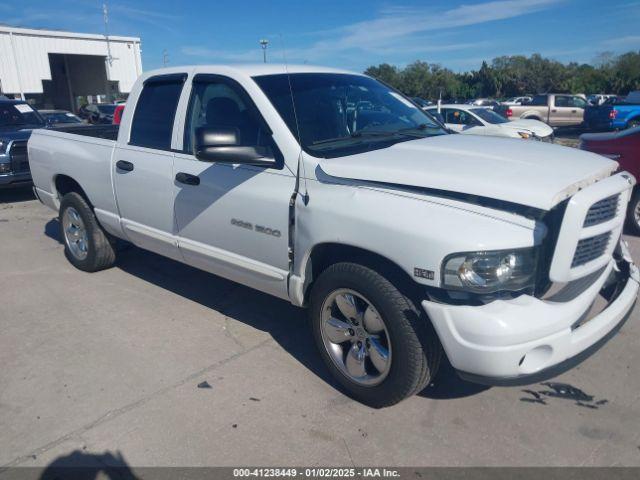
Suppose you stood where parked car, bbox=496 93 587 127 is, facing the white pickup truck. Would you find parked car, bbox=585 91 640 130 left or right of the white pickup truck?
left

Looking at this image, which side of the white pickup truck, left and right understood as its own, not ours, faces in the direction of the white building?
back

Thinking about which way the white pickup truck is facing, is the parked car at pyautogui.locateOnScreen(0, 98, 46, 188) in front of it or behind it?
behind
